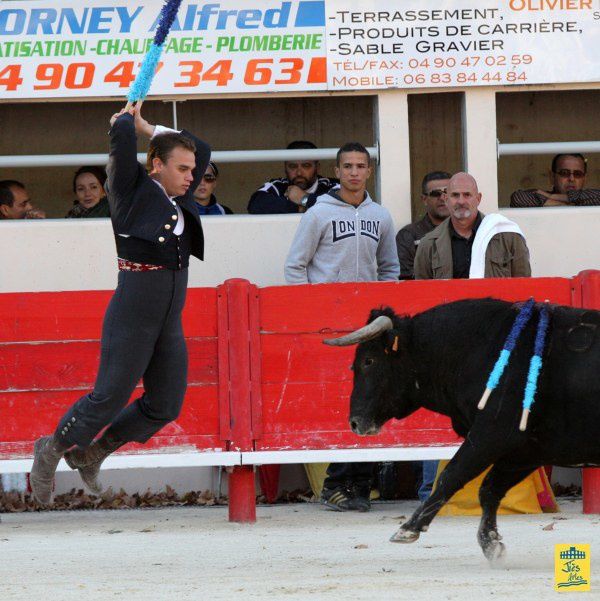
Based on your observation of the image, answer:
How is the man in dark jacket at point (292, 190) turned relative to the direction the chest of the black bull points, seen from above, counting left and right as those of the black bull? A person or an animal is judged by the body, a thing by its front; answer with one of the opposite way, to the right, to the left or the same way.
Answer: to the left

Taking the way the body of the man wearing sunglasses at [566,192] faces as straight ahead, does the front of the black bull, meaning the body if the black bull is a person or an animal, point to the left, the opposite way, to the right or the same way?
to the right

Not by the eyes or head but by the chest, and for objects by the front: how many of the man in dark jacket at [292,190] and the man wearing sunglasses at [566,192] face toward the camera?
2

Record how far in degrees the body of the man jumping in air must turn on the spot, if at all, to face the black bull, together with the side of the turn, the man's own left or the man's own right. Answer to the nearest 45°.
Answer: approximately 45° to the man's own left

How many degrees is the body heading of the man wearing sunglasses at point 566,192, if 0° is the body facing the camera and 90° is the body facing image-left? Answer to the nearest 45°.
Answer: approximately 0°

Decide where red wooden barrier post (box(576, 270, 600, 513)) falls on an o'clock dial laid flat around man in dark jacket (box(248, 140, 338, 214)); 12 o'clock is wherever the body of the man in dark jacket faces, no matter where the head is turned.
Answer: The red wooden barrier post is roughly at 10 o'clock from the man in dark jacket.

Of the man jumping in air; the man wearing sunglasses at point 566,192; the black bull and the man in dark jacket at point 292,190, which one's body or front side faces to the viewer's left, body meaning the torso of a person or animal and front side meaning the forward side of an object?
the black bull

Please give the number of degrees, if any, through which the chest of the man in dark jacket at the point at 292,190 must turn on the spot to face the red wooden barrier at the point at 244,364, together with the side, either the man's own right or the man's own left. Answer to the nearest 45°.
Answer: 0° — they already face it

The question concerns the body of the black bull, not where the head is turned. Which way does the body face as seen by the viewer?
to the viewer's left

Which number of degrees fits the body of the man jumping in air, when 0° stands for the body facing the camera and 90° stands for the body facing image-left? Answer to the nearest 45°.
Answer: approximately 315°

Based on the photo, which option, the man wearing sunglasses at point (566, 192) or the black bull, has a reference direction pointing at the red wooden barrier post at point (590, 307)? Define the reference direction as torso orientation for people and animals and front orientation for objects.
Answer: the man wearing sunglasses
